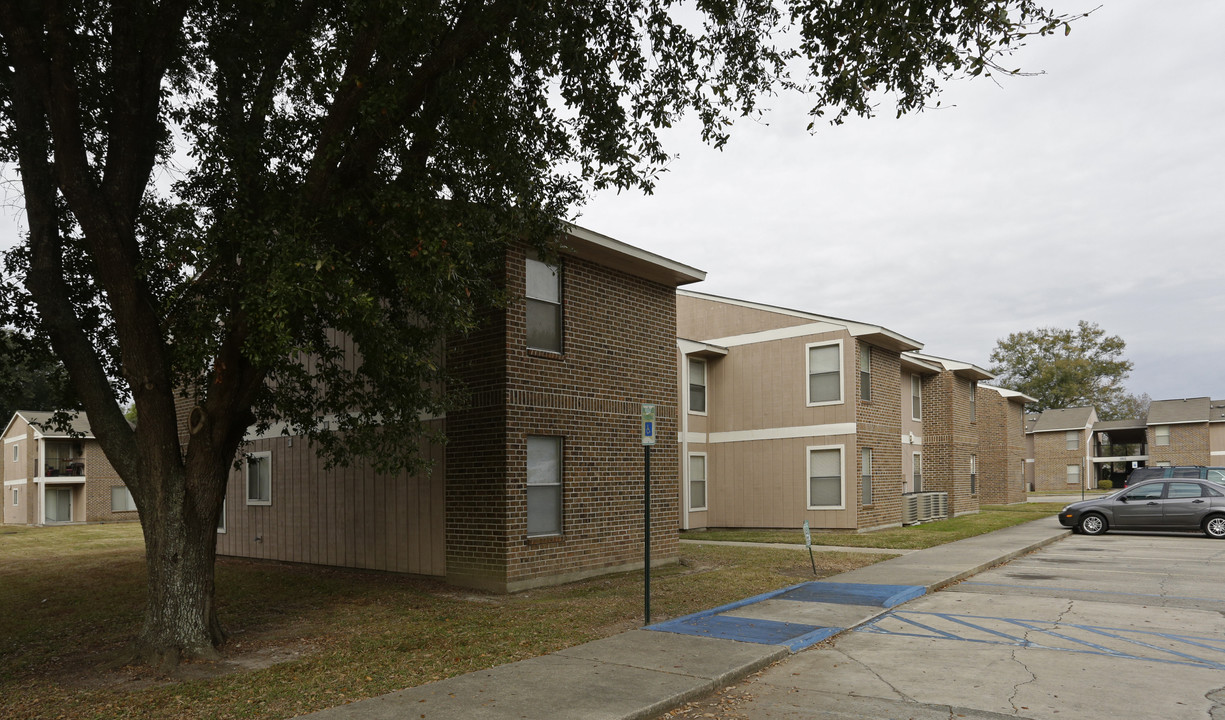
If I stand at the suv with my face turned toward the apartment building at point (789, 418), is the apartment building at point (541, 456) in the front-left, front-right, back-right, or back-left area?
front-left

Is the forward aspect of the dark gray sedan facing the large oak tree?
no

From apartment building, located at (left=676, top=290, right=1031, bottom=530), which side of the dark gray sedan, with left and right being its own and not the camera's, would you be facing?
front

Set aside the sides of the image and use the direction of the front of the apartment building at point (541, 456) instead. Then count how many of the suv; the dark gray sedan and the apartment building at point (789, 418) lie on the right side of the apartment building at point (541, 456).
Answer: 0

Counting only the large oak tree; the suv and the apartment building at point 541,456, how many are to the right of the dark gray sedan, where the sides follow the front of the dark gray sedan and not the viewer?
1

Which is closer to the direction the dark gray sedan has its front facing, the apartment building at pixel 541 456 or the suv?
the apartment building

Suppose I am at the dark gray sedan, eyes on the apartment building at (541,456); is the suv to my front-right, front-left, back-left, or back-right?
back-right

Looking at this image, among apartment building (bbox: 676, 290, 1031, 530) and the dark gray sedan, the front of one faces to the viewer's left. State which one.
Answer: the dark gray sedan

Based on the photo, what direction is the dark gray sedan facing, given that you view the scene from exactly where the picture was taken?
facing to the left of the viewer
